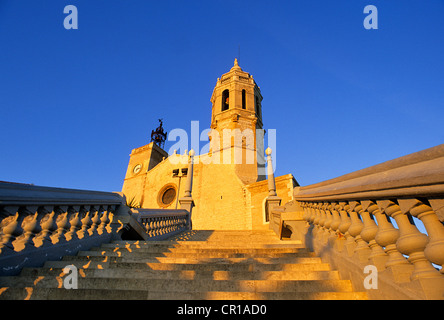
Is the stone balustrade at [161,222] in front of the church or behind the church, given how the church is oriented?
in front

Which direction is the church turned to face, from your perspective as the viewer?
facing the viewer and to the left of the viewer
